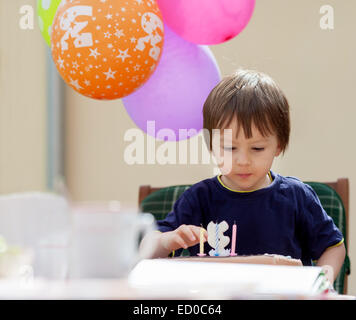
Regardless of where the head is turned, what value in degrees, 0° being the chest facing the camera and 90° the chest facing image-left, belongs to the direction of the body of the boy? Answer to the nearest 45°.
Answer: approximately 0°

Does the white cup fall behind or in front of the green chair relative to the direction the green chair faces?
in front

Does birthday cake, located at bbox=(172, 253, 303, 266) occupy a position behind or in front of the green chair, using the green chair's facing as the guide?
in front
